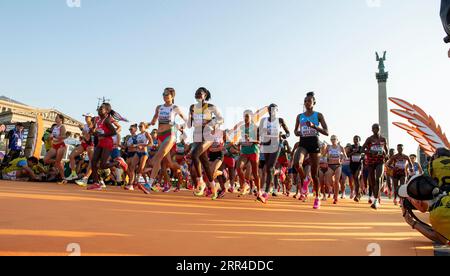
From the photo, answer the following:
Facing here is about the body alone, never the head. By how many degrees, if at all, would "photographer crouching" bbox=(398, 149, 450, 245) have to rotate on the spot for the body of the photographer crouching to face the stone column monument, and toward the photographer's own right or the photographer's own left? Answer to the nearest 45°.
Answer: approximately 90° to the photographer's own right

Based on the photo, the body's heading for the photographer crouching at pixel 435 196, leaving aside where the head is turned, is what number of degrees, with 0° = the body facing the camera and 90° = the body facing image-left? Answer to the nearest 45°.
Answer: approximately 90°
